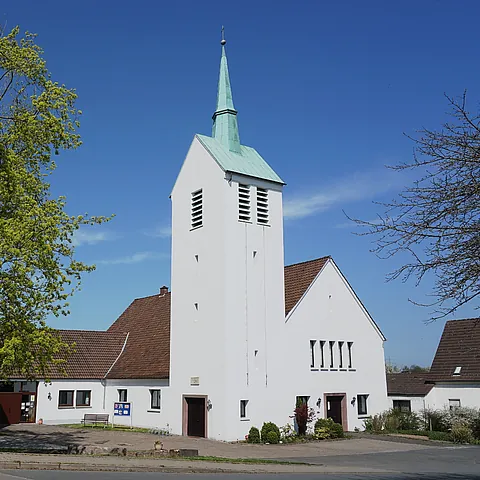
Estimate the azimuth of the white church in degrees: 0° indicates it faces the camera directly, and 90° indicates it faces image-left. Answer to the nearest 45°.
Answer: approximately 315°
